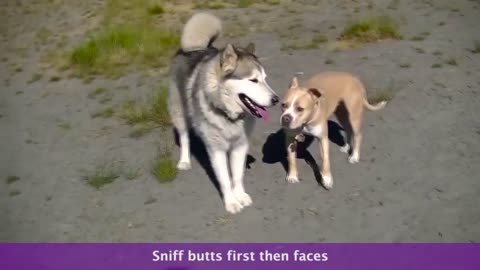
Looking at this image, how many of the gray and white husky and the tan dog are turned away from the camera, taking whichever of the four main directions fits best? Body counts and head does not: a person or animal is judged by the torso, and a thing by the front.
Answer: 0

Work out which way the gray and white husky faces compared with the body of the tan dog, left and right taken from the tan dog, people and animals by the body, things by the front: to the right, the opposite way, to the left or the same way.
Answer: to the left

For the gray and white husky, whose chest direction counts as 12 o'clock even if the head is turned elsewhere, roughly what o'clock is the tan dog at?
The tan dog is roughly at 10 o'clock from the gray and white husky.

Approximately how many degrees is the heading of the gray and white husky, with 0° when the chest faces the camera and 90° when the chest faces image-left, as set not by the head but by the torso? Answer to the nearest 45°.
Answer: approximately 315°

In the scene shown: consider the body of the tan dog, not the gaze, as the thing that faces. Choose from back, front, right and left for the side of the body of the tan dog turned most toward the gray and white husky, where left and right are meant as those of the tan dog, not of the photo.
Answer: front

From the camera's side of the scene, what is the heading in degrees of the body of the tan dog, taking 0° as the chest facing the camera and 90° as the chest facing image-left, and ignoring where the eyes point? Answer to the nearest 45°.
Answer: approximately 45°
